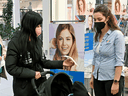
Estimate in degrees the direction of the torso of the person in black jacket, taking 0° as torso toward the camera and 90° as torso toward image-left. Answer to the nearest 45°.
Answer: approximately 315°

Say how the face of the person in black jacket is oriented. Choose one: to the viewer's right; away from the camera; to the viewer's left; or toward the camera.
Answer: to the viewer's right
